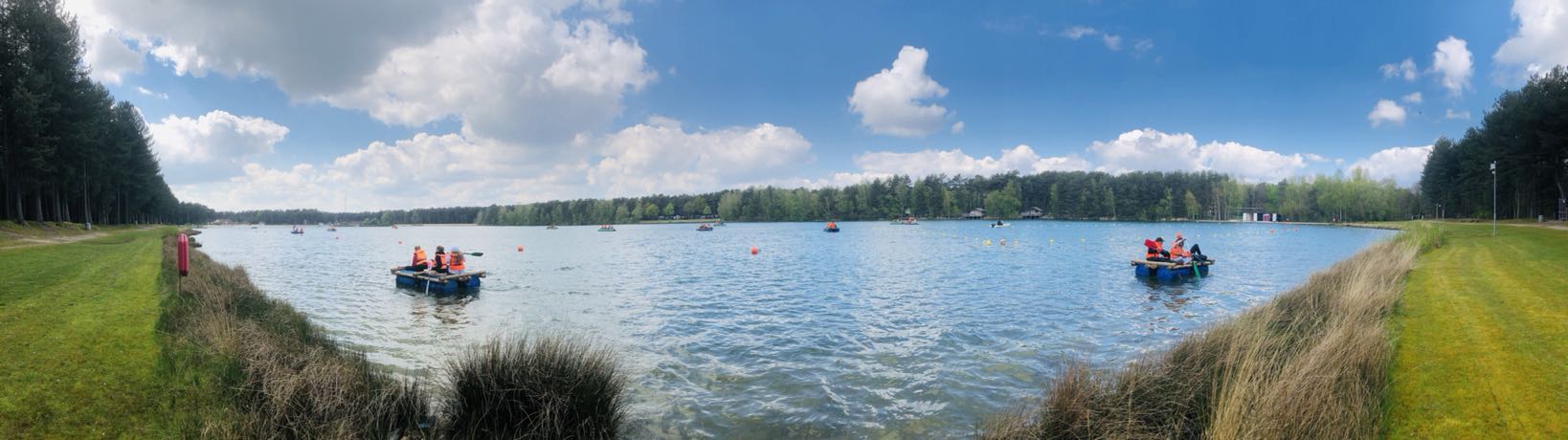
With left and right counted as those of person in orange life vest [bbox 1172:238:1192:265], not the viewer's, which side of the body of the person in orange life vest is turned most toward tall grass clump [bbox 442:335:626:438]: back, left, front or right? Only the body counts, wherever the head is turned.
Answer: right

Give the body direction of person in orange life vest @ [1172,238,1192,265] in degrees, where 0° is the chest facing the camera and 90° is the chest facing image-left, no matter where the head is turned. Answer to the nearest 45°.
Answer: approximately 270°

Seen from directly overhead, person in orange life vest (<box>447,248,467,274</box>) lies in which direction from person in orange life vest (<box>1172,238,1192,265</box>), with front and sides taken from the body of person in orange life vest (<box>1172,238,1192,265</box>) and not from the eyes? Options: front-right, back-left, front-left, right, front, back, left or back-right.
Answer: back-right

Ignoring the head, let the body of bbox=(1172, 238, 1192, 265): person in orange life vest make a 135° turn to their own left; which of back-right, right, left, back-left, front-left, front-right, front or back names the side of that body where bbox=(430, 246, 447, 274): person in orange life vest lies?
left
